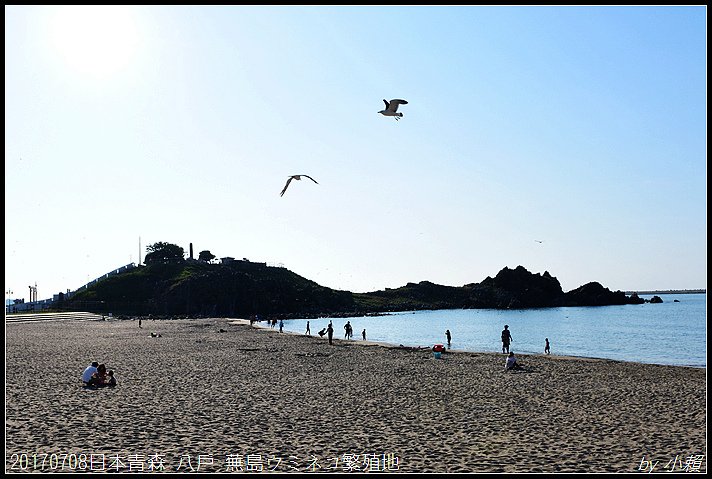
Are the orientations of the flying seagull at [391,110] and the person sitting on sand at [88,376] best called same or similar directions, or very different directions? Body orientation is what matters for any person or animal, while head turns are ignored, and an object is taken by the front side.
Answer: very different directions

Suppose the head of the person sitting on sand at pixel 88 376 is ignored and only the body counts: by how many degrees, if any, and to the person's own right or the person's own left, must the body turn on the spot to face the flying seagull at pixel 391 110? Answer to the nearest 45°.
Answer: approximately 45° to the person's own right
